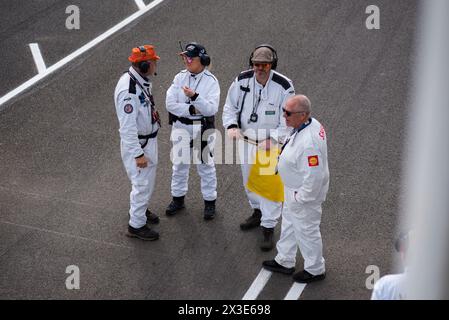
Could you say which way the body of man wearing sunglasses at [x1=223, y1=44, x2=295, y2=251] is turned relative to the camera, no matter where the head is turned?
toward the camera

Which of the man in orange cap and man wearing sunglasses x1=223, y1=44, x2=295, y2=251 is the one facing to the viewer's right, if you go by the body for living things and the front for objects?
the man in orange cap

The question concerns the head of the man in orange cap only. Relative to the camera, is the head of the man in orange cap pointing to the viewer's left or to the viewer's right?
to the viewer's right

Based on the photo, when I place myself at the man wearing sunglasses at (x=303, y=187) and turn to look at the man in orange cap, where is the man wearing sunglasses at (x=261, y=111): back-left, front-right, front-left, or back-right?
front-right

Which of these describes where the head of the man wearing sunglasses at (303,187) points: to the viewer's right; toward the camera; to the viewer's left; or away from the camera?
to the viewer's left

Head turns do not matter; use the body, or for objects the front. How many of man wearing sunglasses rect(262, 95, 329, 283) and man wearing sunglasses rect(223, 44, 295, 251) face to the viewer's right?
0

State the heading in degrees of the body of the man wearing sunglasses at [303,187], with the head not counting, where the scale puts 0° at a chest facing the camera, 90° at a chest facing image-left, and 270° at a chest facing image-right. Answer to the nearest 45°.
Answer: approximately 90°

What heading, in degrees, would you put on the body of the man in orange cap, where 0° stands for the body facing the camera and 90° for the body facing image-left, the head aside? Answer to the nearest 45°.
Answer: approximately 270°

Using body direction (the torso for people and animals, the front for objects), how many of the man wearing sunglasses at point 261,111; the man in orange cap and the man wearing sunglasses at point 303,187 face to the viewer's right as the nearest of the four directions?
1

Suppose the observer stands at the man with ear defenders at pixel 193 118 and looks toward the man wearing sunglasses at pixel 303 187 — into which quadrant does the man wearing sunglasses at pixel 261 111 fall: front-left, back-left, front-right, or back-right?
front-left

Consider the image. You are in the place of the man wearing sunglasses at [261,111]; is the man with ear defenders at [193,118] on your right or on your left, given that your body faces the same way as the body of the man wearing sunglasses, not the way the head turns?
on your right

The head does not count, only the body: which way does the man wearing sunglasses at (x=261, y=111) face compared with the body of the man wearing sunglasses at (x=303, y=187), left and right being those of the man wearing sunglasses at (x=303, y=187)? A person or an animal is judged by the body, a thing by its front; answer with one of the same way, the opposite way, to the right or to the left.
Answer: to the left

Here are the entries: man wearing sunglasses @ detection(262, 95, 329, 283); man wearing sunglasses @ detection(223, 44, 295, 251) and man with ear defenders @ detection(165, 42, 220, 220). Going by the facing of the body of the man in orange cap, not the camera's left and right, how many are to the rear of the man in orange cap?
0

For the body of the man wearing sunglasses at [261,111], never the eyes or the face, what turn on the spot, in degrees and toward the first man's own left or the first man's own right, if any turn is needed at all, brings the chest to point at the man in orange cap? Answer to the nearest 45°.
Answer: approximately 90° to the first man's own right
